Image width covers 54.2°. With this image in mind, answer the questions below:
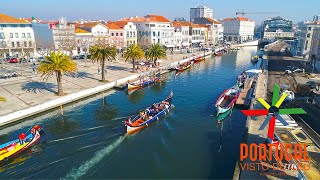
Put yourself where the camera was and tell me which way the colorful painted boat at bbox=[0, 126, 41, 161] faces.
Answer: facing away from the viewer and to the right of the viewer

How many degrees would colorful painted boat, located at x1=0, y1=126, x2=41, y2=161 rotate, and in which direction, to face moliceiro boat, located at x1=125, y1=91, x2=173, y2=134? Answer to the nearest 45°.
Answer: approximately 45° to its right

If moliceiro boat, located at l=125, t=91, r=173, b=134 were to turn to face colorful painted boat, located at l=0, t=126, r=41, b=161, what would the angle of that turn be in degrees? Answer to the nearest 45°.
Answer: approximately 180°

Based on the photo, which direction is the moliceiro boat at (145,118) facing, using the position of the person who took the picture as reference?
facing away from the viewer and to the right of the viewer
